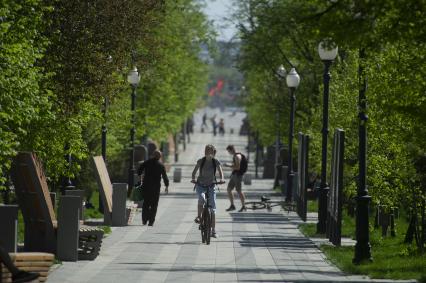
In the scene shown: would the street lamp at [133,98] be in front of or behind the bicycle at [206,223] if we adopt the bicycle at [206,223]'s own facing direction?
behind

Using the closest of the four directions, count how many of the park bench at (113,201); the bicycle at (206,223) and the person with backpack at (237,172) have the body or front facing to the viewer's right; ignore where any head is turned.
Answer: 1

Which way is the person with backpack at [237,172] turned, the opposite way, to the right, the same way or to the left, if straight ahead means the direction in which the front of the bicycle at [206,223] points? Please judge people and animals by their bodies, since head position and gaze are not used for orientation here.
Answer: to the right

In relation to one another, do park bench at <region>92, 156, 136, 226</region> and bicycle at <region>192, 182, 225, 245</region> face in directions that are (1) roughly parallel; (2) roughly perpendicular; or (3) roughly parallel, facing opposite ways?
roughly perpendicular

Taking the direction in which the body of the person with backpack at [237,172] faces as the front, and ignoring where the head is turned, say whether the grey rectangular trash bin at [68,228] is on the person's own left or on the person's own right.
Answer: on the person's own left

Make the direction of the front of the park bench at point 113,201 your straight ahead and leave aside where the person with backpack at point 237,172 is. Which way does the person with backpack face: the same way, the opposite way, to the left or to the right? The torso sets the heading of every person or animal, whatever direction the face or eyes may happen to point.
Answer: the opposite way

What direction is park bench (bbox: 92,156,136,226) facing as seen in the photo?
to the viewer's right

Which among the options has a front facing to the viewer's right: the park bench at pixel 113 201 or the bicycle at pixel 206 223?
the park bench

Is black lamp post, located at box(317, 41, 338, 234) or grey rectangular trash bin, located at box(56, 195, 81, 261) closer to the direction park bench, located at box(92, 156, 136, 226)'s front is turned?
the black lamp post

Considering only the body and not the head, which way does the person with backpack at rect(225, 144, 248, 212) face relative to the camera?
to the viewer's left
